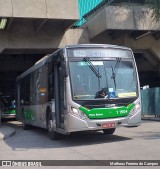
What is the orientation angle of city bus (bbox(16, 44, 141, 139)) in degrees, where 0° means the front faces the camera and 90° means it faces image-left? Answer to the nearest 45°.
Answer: approximately 315°

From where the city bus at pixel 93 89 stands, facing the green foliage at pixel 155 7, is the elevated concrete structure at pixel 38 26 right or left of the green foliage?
left

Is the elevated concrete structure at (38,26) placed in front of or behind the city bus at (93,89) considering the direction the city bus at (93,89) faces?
behind

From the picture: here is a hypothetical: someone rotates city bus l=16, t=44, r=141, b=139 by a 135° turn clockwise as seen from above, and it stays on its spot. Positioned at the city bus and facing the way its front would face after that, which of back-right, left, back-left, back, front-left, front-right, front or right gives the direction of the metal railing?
right

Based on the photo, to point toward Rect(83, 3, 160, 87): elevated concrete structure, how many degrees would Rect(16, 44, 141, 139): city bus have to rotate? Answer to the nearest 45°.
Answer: approximately 135° to its left

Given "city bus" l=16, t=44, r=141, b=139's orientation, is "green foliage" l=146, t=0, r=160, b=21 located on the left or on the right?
on its left
